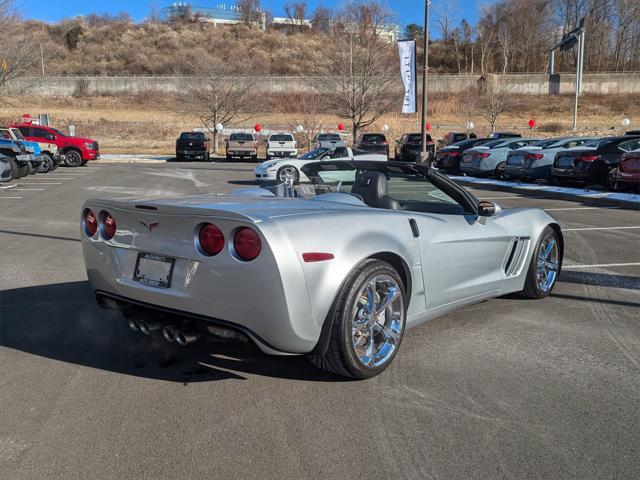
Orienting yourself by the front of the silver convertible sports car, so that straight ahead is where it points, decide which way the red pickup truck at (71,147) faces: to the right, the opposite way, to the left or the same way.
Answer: to the right

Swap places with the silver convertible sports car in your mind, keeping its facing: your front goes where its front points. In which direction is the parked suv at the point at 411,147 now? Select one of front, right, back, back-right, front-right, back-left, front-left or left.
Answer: front-left

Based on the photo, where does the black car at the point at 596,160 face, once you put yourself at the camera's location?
facing away from the viewer and to the right of the viewer

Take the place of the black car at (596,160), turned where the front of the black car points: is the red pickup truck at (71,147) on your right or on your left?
on your left

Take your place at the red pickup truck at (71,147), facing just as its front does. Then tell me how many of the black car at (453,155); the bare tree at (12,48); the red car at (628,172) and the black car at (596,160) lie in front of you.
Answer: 3

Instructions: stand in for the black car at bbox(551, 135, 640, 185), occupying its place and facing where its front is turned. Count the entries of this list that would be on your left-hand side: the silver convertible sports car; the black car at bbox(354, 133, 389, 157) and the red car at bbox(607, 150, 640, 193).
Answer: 1

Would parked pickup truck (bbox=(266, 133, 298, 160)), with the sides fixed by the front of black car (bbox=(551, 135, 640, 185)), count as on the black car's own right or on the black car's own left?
on the black car's own left

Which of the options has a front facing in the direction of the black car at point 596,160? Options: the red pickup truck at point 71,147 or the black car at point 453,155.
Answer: the red pickup truck

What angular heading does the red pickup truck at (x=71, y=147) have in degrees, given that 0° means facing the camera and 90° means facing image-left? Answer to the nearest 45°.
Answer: approximately 315°

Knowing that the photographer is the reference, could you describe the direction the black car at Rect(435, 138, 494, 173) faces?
facing away from the viewer and to the right of the viewer

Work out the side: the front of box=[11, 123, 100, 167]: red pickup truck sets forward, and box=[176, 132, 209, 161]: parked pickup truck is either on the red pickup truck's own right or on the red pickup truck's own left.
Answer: on the red pickup truck's own left

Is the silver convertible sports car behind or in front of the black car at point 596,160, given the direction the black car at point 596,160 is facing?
behind

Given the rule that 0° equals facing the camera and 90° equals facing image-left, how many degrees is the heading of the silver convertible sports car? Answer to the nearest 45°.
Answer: approximately 225°

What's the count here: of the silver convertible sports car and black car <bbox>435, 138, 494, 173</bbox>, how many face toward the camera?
0
